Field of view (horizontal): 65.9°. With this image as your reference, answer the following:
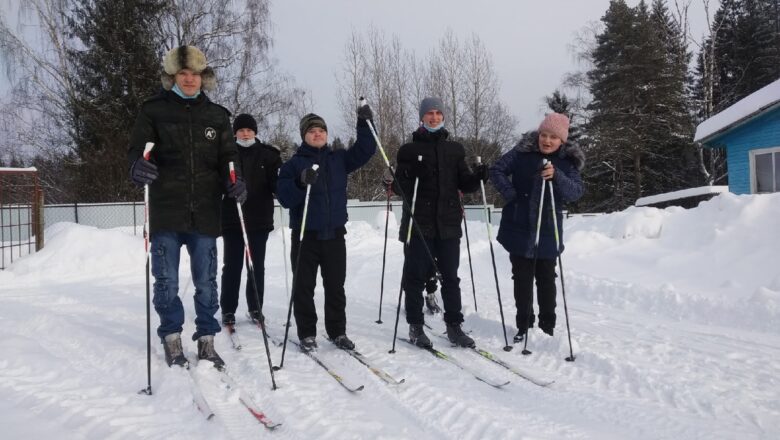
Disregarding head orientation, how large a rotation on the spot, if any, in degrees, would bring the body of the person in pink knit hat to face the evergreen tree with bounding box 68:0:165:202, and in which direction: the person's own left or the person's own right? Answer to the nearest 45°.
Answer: approximately 135° to the person's own right

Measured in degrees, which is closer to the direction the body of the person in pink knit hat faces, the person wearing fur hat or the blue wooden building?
the person wearing fur hat

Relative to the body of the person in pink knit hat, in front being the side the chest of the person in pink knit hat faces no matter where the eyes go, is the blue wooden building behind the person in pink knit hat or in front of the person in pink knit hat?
behind

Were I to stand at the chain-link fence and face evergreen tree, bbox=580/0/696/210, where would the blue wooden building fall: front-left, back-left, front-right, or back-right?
front-right

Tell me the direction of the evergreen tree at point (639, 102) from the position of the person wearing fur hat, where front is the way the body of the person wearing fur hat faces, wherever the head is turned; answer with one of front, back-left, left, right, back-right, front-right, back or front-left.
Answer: back-left

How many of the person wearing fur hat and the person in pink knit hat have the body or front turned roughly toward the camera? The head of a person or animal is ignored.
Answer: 2

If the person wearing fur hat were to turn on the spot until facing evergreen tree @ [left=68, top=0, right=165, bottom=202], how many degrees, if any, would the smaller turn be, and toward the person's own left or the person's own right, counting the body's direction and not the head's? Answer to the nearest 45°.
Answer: approximately 180°

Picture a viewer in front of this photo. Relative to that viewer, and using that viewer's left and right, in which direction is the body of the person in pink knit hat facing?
facing the viewer

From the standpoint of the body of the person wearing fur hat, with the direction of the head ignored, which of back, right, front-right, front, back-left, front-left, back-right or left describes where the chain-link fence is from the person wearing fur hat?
back

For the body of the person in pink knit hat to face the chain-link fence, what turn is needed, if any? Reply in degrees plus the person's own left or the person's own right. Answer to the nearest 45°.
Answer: approximately 135° to the person's own right
